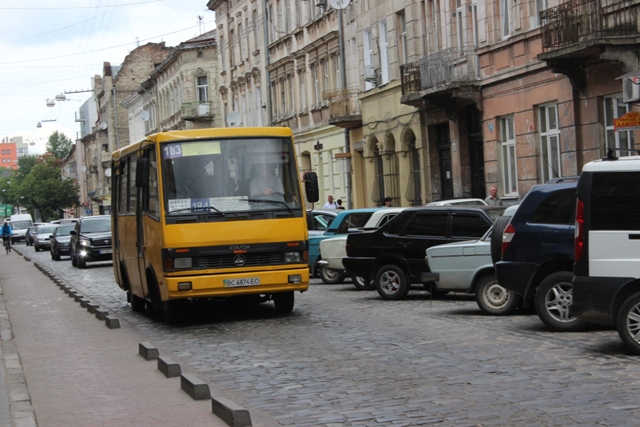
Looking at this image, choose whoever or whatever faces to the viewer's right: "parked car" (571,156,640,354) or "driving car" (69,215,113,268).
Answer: "parked car" (571,156,640,354)

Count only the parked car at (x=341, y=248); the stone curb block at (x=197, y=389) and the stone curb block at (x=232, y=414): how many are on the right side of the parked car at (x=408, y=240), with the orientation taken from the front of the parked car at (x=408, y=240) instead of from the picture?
2

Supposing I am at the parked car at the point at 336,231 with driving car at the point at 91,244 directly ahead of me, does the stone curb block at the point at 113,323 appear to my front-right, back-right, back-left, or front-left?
back-left

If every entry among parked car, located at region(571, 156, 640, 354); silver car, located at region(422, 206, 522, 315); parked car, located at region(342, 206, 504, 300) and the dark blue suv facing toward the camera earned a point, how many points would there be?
0

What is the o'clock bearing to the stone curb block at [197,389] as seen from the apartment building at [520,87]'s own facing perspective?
The stone curb block is roughly at 11 o'clock from the apartment building.

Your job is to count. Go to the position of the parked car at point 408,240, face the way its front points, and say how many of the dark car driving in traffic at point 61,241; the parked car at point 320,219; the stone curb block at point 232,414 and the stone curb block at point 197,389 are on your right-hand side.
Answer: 2

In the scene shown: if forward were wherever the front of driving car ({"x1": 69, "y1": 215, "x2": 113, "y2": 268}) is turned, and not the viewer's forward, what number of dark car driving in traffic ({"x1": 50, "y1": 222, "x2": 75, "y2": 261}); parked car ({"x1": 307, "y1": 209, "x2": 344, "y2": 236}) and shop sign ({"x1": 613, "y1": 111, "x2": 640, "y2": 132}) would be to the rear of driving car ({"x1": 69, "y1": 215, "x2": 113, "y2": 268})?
1

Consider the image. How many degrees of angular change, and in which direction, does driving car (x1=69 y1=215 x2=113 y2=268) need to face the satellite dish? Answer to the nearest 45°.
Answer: approximately 90° to its left

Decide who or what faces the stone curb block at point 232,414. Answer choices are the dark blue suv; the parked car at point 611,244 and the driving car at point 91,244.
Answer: the driving car at point 91,244
